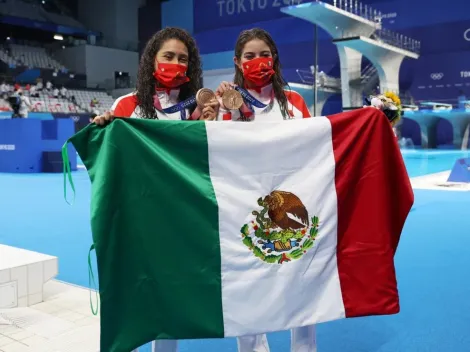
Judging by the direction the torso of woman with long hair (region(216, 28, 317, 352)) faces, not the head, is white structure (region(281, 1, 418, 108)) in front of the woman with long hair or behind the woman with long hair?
behind

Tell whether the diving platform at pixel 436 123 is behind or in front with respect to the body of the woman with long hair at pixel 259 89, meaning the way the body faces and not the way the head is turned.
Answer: behind

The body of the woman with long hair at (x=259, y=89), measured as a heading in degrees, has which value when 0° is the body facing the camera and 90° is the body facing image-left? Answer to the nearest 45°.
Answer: approximately 0°

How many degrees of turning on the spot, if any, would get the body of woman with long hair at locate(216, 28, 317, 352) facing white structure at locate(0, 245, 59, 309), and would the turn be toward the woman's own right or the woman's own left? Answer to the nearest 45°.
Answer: approximately 135° to the woman's own right

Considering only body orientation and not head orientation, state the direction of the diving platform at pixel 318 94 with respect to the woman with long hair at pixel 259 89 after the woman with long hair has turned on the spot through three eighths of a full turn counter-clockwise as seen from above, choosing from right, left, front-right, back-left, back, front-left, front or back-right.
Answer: front-left
